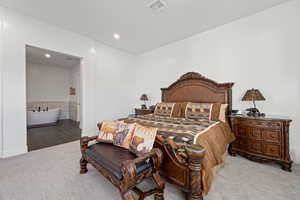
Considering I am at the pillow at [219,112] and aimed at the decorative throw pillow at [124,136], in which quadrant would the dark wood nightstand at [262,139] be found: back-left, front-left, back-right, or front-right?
back-left

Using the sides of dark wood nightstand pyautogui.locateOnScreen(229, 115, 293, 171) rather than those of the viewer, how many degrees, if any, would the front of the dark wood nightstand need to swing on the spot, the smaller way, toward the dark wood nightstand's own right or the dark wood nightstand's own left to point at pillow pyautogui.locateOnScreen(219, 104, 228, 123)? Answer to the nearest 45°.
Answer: approximately 45° to the dark wood nightstand's own right

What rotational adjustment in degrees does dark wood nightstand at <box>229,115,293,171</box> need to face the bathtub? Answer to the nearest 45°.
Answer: approximately 45° to its right

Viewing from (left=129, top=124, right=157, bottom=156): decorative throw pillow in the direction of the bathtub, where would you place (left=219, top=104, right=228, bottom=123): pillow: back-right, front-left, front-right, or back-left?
back-right

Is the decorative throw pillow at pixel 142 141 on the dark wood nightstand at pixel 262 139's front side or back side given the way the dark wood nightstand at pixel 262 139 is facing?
on the front side

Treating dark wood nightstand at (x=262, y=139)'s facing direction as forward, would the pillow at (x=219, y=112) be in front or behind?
in front

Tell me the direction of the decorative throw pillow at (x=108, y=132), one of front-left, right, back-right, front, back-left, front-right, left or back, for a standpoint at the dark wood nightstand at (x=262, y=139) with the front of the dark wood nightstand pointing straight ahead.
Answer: front

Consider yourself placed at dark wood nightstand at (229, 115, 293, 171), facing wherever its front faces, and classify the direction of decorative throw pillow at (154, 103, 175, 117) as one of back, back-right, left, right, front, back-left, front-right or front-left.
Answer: front-right

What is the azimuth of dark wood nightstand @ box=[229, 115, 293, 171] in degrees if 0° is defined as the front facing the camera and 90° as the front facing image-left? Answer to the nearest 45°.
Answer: approximately 45°

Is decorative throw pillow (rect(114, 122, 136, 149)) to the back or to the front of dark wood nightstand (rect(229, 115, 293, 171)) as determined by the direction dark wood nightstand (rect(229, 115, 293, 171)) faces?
to the front
